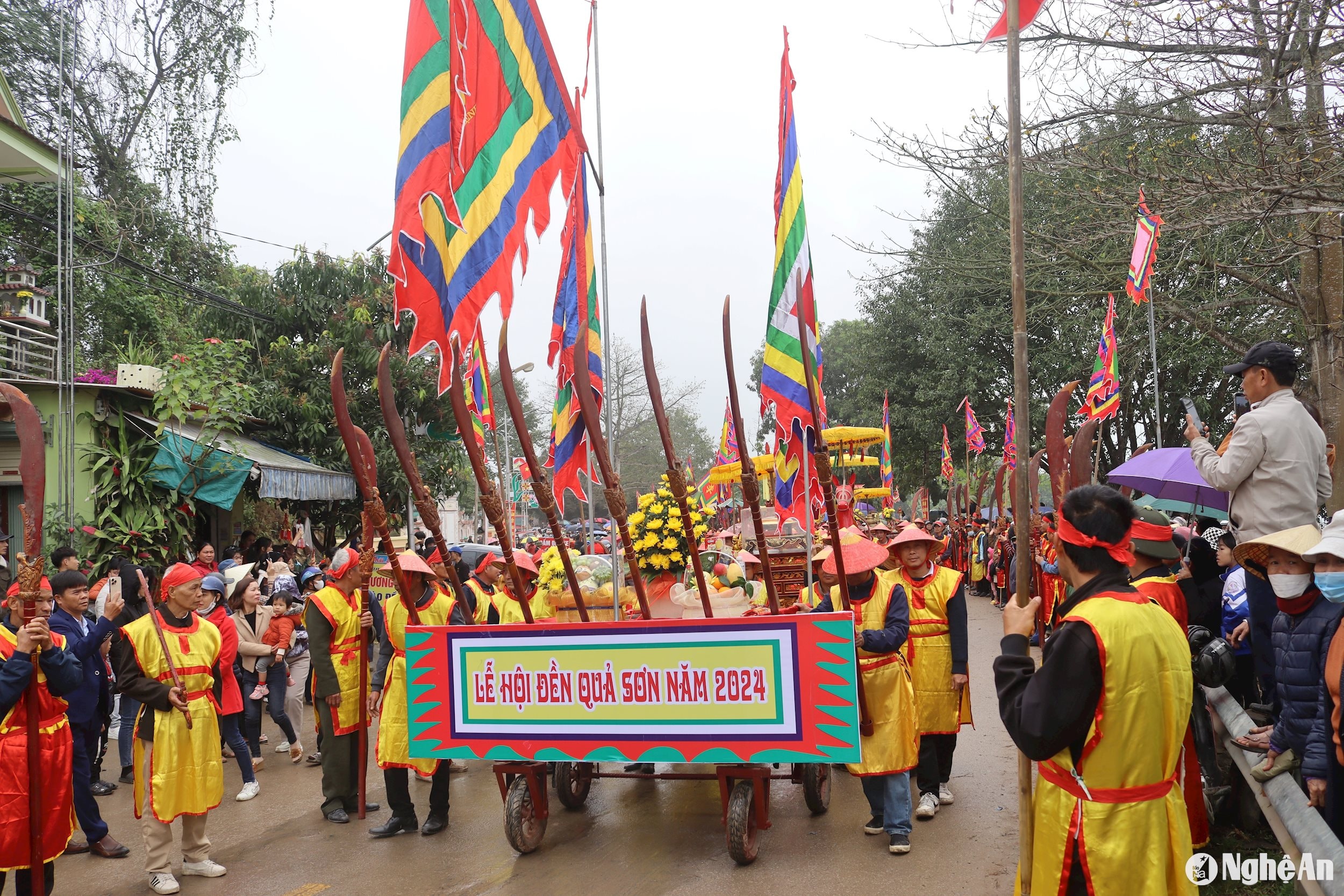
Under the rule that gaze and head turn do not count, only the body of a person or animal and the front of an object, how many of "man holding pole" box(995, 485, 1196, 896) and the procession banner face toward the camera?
1

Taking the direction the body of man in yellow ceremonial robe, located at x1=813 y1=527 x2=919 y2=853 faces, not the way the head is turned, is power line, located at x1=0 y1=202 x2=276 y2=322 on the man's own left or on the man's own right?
on the man's own right

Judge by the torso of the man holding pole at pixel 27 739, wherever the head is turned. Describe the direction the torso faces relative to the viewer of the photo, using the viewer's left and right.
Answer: facing the viewer and to the right of the viewer

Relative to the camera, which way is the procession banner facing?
toward the camera

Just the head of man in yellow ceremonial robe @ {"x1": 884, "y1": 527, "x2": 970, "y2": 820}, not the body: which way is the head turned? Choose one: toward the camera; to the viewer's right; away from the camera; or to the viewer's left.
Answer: toward the camera

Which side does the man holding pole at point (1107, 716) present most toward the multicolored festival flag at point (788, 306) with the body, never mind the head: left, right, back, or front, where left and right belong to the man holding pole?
front

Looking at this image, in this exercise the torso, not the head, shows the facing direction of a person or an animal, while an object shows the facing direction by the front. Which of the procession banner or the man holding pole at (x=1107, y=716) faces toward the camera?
the procession banner

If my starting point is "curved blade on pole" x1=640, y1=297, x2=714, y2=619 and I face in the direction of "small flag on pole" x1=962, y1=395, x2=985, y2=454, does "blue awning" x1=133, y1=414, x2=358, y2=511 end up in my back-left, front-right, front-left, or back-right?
front-left

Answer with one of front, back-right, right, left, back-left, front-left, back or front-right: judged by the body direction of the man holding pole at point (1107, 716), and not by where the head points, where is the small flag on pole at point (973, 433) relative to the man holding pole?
front-right

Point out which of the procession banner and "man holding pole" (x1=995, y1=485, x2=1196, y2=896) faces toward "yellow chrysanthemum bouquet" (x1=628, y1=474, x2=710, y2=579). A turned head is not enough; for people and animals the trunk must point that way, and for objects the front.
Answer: the man holding pole

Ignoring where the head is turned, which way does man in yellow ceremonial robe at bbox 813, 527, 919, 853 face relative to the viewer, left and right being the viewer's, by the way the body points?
facing the viewer and to the left of the viewer

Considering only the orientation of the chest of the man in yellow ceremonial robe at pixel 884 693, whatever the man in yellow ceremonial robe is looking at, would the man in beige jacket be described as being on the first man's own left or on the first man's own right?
on the first man's own left

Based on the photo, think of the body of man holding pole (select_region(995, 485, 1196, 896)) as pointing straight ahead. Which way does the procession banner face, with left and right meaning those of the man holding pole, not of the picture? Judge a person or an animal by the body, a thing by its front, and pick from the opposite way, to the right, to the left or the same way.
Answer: the opposite way

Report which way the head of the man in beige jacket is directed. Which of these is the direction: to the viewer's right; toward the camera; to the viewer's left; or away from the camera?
to the viewer's left
